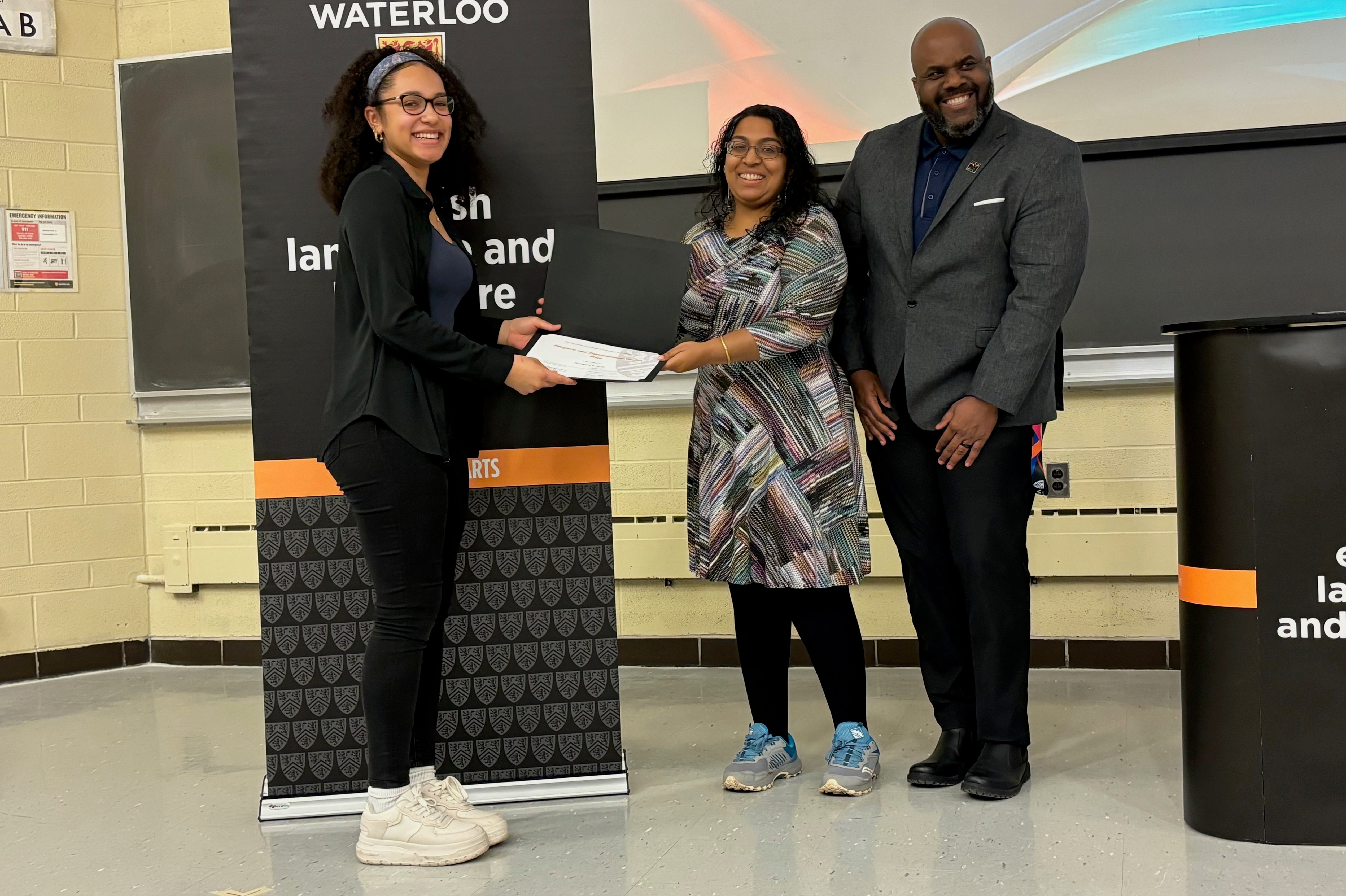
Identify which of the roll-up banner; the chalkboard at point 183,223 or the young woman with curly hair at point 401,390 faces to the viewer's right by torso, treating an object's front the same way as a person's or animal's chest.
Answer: the young woman with curly hair

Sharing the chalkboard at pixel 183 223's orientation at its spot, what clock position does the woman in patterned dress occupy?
The woman in patterned dress is roughly at 11 o'clock from the chalkboard.

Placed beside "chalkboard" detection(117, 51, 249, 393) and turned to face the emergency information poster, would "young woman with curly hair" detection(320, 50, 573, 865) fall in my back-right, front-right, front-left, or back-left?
back-left

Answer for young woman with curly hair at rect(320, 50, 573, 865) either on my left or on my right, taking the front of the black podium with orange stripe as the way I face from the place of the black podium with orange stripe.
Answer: on my right

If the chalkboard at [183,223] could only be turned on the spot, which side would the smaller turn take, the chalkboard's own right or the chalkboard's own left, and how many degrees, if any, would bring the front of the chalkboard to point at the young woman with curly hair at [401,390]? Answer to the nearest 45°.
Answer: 0° — it already faces them

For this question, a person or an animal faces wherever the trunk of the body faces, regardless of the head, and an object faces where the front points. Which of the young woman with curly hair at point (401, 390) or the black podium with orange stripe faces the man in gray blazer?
the young woman with curly hair

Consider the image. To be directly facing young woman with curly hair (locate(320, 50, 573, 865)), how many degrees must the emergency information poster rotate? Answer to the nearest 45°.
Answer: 0° — it already faces them
